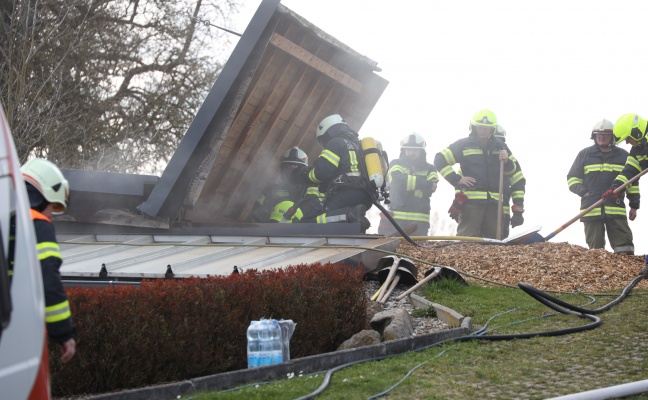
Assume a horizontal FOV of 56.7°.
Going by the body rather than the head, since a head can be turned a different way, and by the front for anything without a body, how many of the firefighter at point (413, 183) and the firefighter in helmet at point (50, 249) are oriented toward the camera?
1

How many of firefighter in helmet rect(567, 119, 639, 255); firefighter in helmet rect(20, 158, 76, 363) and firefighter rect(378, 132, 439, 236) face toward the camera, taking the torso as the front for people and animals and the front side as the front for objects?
2

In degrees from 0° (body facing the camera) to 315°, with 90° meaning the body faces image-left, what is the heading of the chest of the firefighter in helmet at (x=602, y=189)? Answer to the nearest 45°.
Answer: approximately 0°

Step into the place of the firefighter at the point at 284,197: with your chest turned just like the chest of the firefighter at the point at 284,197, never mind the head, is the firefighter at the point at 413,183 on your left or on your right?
on your left

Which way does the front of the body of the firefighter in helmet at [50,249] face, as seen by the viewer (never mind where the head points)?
to the viewer's right

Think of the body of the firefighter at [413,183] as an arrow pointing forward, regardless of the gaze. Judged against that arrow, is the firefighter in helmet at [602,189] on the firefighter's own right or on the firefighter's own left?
on the firefighter's own left

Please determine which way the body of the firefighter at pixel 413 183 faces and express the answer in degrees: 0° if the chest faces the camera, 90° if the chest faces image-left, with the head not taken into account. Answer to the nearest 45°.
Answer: approximately 0°

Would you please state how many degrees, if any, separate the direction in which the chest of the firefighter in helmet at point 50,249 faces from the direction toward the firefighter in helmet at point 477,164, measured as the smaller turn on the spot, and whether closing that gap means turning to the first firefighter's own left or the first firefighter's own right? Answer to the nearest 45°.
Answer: approximately 45° to the first firefighter's own left

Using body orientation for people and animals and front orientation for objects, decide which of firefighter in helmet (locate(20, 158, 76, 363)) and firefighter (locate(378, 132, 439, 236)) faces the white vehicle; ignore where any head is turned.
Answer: the firefighter
